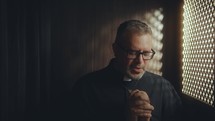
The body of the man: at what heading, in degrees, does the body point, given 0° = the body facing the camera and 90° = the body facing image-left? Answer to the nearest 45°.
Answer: approximately 315°

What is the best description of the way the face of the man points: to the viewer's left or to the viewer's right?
to the viewer's right
